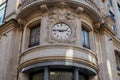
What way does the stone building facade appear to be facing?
toward the camera
